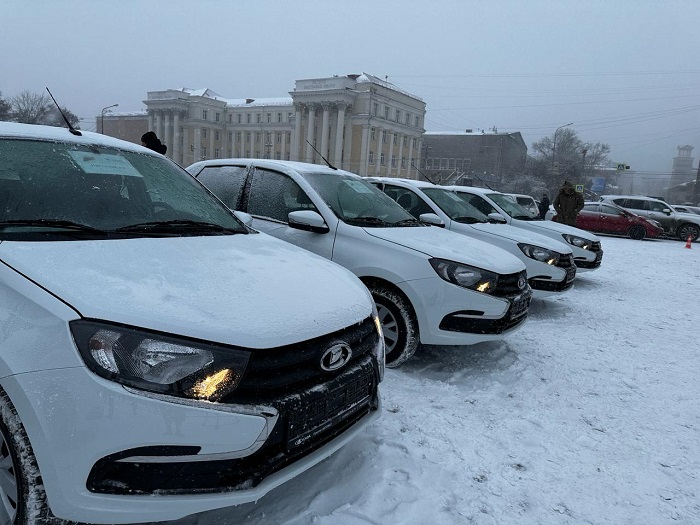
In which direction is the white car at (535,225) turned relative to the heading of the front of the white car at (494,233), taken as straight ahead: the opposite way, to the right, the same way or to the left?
the same way

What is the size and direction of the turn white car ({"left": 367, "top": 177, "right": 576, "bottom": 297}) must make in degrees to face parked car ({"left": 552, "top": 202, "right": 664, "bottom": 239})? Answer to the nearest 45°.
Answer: approximately 135° to its left

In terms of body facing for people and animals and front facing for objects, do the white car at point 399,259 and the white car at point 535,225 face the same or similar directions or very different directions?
same or similar directions

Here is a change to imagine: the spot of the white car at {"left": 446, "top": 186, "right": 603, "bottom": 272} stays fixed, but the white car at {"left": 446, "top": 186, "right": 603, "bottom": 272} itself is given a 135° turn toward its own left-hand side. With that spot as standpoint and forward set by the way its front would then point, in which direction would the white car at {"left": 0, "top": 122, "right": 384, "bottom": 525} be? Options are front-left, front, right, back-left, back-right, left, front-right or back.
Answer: back

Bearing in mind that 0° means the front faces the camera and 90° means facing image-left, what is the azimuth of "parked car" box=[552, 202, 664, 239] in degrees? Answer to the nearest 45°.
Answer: approximately 270°

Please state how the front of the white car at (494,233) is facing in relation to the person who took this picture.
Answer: facing the viewer and to the right of the viewer

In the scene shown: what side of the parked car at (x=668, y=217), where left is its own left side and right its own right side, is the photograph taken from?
right

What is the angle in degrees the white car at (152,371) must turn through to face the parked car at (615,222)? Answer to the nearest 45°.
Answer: approximately 90° to its left

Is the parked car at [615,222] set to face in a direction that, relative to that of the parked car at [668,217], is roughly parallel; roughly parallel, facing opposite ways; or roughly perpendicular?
roughly parallel

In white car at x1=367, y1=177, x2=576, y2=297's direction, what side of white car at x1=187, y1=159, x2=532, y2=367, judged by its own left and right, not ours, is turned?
left

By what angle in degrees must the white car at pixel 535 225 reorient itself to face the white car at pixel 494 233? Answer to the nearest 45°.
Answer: approximately 45° to its right
